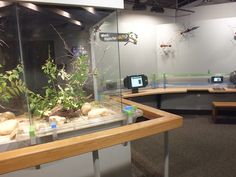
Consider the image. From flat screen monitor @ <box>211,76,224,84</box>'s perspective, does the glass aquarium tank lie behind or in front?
in front

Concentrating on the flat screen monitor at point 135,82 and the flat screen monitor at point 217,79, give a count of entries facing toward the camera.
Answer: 2

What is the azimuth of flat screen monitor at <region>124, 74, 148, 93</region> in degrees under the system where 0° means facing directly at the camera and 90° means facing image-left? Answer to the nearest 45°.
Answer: approximately 0°

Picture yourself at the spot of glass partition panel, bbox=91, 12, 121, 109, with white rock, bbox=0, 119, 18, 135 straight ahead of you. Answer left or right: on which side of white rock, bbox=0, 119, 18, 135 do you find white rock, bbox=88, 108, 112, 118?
left

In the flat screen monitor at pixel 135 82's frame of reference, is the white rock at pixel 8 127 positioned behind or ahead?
ahead

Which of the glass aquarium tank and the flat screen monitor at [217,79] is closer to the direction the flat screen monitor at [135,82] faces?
the glass aquarium tank

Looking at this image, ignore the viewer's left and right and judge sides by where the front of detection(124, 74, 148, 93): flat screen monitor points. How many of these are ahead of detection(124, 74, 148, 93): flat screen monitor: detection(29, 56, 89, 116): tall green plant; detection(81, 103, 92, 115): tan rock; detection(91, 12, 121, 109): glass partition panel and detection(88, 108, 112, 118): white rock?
4

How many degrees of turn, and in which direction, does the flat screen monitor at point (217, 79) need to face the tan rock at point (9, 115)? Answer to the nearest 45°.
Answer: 0° — it already faces it

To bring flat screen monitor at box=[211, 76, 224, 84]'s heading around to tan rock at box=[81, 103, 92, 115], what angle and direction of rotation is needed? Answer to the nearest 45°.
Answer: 0° — it already faces it

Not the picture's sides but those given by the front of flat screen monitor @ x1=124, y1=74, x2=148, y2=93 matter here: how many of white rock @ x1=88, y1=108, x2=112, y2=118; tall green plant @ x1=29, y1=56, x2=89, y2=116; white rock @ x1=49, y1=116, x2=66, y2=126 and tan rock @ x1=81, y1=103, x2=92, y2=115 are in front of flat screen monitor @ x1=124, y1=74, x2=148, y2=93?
4
